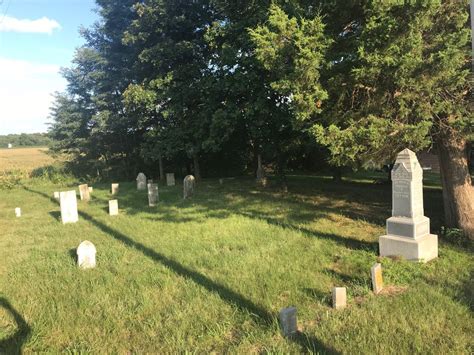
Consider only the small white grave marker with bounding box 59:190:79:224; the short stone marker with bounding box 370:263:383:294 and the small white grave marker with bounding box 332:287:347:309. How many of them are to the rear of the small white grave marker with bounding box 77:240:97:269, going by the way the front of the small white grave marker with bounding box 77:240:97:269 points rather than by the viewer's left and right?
1

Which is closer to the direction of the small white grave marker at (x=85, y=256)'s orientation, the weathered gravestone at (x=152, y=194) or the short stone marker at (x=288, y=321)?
the short stone marker

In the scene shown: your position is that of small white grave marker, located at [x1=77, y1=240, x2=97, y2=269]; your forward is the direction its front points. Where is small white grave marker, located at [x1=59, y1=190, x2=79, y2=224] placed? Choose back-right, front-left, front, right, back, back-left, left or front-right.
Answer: back

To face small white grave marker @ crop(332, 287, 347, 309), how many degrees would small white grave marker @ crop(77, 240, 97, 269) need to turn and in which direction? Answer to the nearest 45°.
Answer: approximately 45° to its left

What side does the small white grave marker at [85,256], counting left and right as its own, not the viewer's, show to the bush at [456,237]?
left

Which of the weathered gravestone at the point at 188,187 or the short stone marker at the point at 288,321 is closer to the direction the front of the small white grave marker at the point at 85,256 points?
the short stone marker

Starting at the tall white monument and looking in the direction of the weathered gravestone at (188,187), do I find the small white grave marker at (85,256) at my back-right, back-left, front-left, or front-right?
front-left

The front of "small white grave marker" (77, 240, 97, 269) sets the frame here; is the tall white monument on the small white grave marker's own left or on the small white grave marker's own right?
on the small white grave marker's own left

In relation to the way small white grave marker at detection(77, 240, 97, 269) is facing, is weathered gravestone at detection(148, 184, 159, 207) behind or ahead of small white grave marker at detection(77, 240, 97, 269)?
behind

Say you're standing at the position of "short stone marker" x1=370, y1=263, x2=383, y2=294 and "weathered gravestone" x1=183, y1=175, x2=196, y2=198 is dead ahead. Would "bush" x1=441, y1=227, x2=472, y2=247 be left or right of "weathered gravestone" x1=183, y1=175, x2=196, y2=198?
right

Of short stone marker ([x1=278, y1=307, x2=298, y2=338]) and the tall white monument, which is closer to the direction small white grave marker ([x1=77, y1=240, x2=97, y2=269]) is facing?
the short stone marker

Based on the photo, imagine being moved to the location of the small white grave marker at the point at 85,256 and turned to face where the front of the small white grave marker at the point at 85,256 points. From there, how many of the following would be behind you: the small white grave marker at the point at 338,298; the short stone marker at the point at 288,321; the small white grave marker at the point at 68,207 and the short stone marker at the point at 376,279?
1

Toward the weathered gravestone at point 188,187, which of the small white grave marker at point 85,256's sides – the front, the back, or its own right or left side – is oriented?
back

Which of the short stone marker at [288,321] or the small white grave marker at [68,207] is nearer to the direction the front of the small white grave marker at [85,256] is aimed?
the short stone marker

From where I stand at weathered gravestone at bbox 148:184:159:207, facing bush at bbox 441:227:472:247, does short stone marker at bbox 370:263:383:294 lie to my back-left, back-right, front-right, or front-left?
front-right

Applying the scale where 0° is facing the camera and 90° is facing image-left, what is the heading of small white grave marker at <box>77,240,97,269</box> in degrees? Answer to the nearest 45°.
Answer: approximately 0°

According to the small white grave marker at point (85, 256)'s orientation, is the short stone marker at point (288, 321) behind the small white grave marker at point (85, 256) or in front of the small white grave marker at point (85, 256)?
in front

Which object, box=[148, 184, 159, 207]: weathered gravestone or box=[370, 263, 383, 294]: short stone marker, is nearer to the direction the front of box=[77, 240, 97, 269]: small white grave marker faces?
the short stone marker
